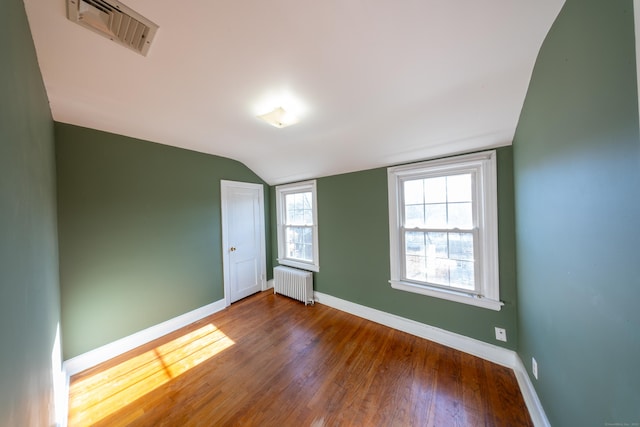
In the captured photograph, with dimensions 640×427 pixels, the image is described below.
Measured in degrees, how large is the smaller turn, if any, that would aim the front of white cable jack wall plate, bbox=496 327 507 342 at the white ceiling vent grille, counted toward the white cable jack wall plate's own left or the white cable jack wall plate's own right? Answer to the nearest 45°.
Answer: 0° — it already faces it

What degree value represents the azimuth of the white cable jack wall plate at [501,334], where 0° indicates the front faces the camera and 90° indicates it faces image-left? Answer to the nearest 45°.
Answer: approximately 45°

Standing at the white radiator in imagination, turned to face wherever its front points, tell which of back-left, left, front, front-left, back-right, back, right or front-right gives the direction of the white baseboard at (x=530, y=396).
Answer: left

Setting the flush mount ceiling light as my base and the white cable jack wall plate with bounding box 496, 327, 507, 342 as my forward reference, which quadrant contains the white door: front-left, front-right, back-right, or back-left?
back-left

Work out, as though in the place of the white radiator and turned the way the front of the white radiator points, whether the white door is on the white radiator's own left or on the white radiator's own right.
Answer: on the white radiator's own right

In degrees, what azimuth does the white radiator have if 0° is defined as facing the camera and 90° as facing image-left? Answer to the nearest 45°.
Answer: approximately 45°

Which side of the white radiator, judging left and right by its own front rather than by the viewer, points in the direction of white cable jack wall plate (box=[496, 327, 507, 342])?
left

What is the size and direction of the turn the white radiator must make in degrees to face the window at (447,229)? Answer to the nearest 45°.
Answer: approximately 90° to its left

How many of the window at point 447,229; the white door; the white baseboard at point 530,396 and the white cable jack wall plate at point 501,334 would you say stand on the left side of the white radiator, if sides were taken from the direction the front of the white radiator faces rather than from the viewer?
3

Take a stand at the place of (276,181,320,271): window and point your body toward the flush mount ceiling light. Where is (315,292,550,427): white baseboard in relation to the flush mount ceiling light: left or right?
left

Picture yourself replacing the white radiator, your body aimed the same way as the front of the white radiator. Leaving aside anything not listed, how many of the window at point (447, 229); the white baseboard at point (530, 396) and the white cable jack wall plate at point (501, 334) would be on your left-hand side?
3
